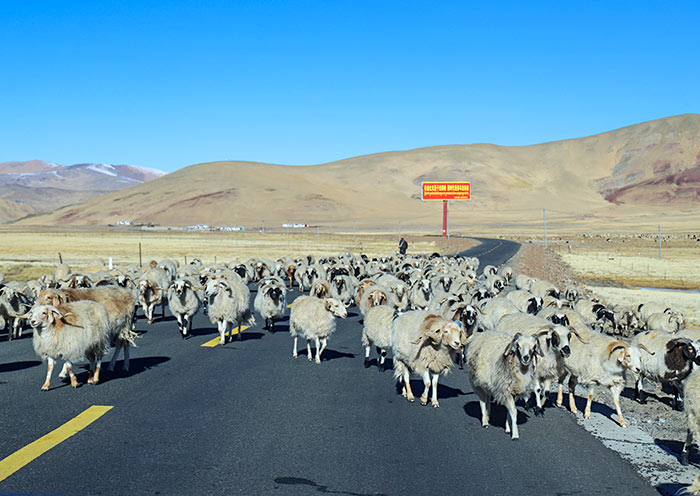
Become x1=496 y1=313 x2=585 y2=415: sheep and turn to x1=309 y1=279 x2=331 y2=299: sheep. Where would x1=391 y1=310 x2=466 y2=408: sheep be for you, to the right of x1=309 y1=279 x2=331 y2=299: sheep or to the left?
left

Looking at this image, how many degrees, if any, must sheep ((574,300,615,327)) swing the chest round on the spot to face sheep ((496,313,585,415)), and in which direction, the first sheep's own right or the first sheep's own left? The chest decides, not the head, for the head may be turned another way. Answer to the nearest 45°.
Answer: approximately 45° to the first sheep's own right

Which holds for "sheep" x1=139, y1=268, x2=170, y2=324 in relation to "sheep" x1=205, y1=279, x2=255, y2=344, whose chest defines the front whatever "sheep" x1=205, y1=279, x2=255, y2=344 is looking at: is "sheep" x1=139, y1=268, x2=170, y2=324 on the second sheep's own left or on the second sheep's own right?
on the second sheep's own right

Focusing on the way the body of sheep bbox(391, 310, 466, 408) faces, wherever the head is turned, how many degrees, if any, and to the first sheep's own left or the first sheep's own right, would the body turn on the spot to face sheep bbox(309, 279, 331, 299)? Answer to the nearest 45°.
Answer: approximately 180°

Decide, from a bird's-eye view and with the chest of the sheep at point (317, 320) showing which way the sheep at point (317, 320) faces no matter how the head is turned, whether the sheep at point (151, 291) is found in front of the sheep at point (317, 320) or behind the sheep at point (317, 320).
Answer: behind

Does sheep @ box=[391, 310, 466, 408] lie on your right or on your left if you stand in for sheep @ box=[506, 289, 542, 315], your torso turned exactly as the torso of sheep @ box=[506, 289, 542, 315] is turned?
on your right

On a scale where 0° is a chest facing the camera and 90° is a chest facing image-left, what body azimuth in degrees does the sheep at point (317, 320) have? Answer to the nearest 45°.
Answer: approximately 315°

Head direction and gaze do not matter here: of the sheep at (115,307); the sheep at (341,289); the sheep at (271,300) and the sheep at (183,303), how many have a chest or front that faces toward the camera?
3
